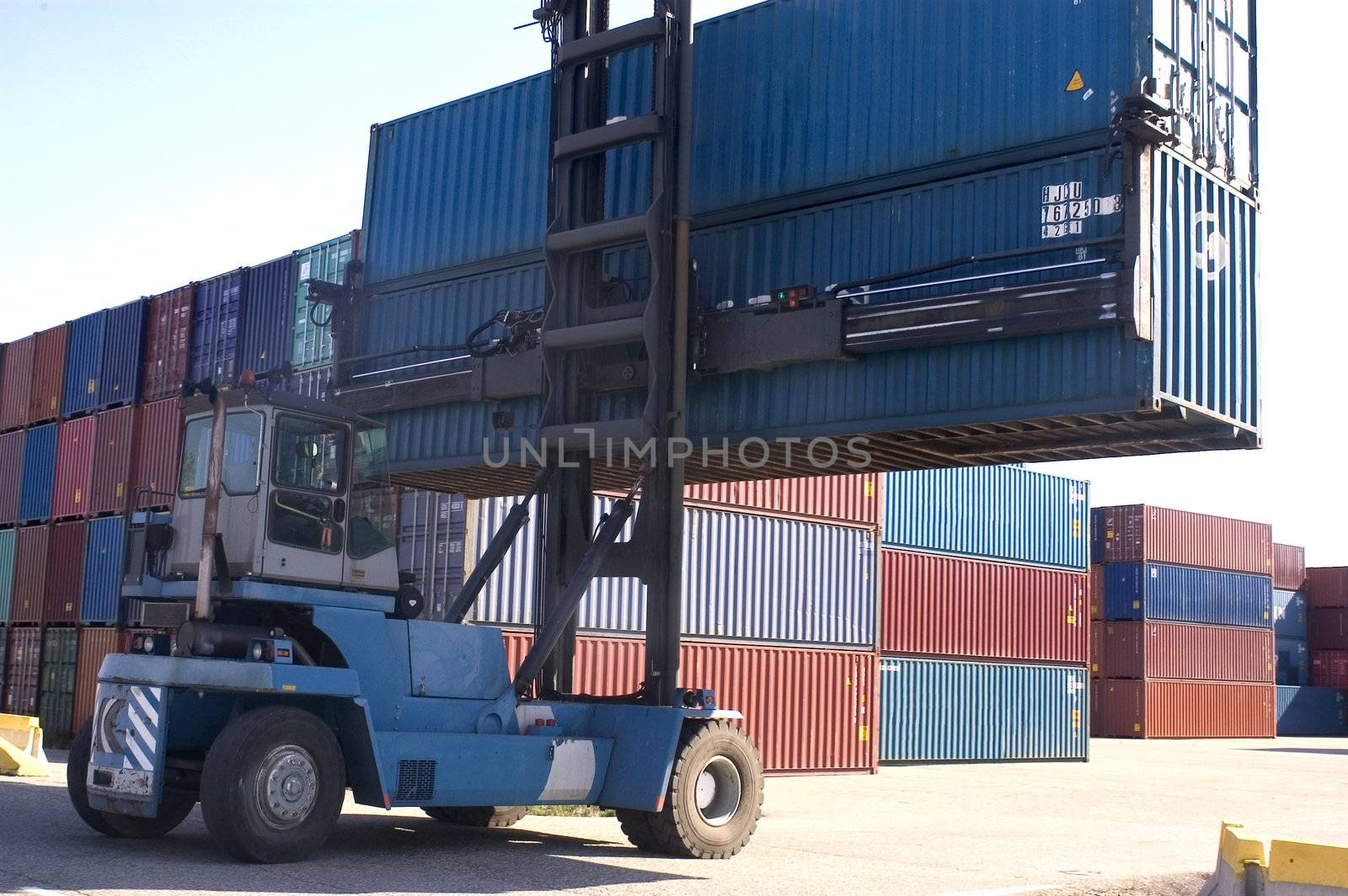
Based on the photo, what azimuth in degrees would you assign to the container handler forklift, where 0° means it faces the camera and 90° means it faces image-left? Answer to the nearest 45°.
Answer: approximately 225°

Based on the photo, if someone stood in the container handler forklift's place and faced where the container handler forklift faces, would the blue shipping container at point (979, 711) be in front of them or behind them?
in front

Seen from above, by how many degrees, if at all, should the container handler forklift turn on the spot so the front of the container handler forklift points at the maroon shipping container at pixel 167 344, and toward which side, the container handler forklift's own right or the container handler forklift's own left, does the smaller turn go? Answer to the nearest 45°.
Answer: approximately 45° to the container handler forklift's own left

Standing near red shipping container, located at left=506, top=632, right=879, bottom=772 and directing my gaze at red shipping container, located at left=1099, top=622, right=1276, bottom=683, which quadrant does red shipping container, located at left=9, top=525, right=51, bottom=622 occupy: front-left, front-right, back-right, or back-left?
back-left

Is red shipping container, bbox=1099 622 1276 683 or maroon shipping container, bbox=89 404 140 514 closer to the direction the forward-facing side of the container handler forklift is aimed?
the red shipping container

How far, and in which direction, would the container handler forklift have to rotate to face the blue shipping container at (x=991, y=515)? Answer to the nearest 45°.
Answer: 0° — it already faces it

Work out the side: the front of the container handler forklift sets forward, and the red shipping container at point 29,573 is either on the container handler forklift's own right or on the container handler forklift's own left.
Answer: on the container handler forklift's own left

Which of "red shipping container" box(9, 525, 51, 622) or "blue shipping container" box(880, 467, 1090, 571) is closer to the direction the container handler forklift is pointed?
the blue shipping container
